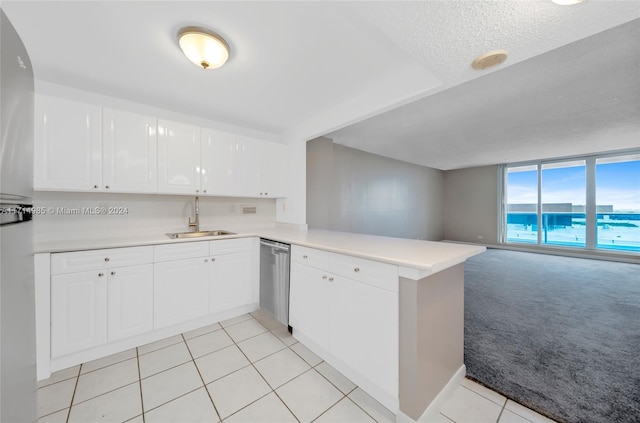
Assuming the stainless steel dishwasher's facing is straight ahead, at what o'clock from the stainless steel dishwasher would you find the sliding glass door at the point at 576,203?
The sliding glass door is roughly at 7 o'clock from the stainless steel dishwasher.

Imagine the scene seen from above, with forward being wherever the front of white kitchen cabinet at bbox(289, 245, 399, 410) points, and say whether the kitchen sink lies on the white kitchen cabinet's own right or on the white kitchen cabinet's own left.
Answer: on the white kitchen cabinet's own right

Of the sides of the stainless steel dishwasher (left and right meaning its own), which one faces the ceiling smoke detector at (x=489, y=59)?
left

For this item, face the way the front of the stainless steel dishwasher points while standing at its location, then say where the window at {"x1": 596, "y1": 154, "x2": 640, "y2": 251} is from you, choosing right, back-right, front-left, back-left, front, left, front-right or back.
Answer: back-left

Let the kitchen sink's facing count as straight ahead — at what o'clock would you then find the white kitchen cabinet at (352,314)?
The white kitchen cabinet is roughly at 11 o'clock from the kitchen sink.

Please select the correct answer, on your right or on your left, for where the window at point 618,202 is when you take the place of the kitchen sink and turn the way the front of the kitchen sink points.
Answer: on your left

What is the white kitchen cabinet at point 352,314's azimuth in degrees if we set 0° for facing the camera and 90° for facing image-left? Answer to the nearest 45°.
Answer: approximately 45°

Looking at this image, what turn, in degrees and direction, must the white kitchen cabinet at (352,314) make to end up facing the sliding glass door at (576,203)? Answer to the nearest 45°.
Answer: approximately 180°

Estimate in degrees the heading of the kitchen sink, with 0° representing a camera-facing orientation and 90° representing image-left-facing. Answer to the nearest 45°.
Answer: approximately 0°

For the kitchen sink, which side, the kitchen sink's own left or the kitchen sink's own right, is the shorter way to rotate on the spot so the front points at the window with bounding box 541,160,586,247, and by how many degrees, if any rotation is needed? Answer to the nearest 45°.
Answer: approximately 90° to the kitchen sink's own left
